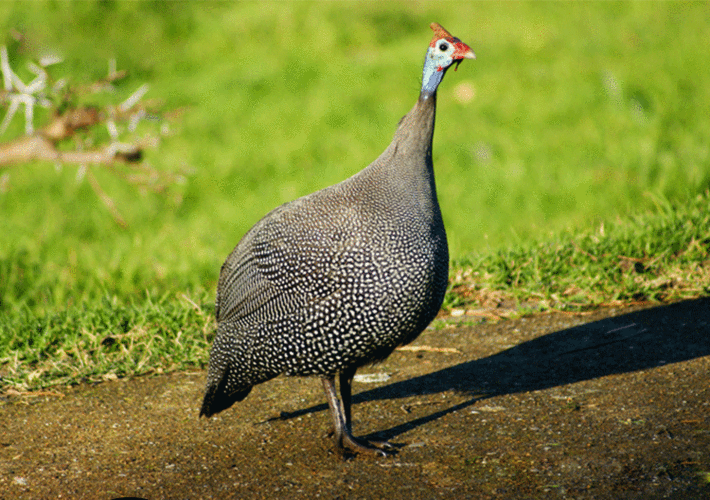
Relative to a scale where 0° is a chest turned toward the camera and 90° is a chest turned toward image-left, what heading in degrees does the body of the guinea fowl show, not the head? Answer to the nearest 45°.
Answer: approximately 270°
